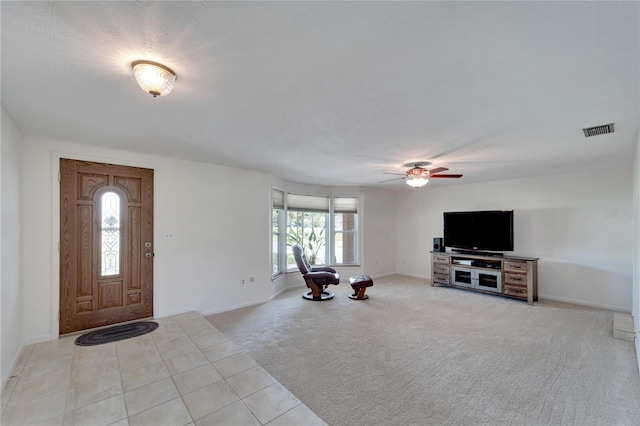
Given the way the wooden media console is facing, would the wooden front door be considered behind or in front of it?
in front

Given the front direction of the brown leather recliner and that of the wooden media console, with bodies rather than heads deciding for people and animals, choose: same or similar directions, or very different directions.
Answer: very different directions

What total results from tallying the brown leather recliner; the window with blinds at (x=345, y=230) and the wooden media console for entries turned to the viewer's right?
1

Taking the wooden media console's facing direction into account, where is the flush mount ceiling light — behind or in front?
in front

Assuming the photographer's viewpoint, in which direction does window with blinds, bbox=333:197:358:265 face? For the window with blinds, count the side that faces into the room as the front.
facing the viewer

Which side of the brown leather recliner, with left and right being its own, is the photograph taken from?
right

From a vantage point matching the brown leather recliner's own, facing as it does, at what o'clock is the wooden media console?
The wooden media console is roughly at 12 o'clock from the brown leather recliner.

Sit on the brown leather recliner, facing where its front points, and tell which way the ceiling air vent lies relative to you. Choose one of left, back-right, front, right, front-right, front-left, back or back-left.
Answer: front-right

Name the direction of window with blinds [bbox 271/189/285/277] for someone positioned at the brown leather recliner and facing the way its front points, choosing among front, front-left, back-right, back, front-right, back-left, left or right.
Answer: back-left

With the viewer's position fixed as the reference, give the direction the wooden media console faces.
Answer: facing the viewer and to the left of the viewer

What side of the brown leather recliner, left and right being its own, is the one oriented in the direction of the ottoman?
front

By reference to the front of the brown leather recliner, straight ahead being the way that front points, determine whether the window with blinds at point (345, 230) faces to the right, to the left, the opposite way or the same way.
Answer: to the right
